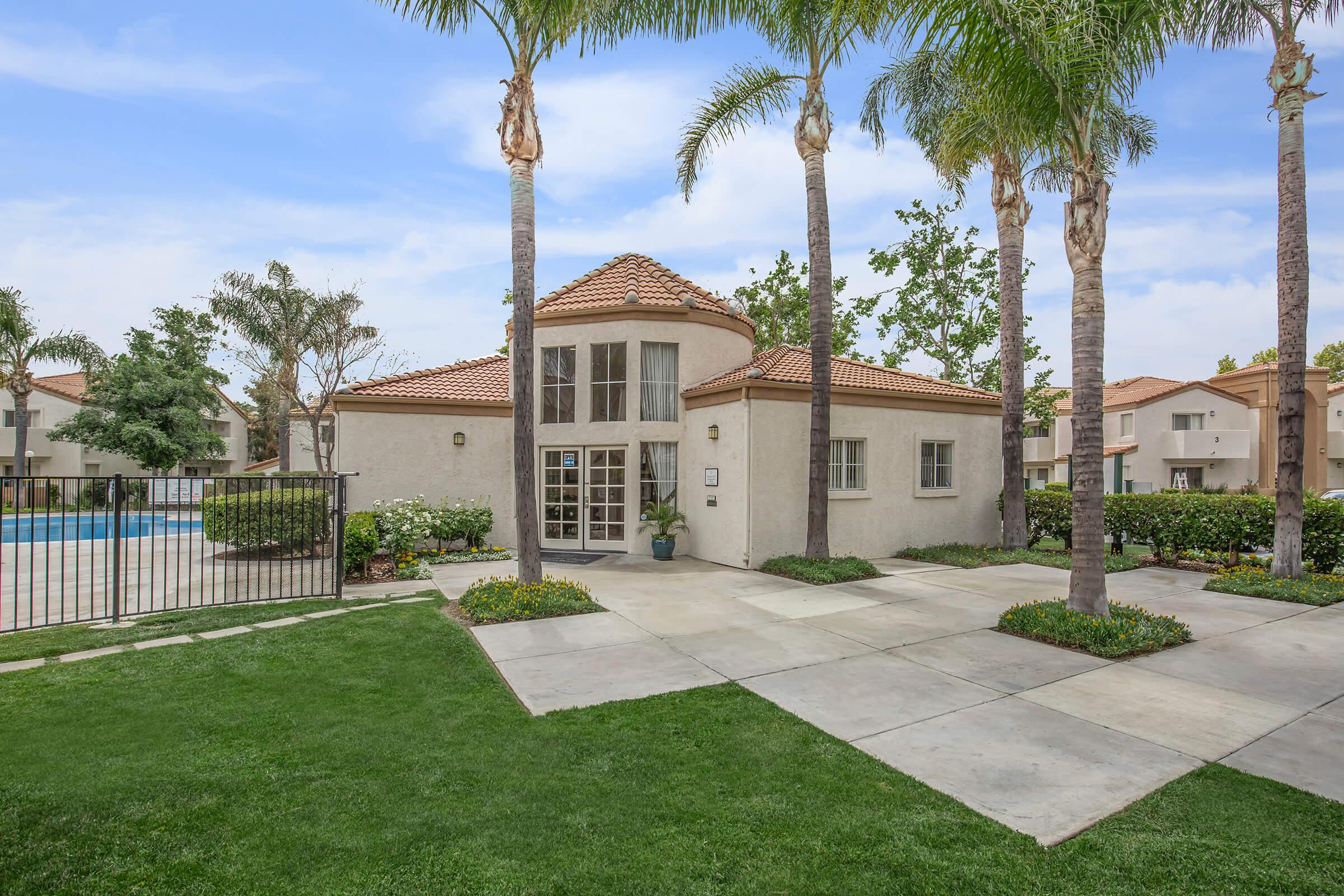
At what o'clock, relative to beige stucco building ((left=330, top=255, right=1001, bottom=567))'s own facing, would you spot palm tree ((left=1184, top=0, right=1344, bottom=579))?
The palm tree is roughly at 10 o'clock from the beige stucco building.

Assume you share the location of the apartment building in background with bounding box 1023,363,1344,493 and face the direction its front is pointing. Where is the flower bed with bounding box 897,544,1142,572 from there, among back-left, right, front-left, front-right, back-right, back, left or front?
front

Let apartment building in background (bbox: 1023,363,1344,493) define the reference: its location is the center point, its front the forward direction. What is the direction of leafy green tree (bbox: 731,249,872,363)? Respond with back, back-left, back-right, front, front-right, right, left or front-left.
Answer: front-right

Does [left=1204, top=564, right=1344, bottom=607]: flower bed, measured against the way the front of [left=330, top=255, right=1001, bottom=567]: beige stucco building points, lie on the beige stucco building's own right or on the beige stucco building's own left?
on the beige stucco building's own left

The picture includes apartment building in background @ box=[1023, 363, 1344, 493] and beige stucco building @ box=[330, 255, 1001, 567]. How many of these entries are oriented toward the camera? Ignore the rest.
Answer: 2

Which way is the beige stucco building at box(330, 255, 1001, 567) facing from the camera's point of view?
toward the camera

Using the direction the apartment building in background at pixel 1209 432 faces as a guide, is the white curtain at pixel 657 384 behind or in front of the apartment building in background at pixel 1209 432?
in front

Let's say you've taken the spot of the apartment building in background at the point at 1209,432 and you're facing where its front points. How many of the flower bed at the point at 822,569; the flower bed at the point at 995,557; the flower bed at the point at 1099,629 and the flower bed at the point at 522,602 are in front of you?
4

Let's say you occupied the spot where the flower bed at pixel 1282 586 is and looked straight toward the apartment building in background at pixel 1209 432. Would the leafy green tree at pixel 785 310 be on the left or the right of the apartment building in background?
left

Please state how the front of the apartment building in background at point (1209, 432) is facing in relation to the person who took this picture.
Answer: facing the viewer

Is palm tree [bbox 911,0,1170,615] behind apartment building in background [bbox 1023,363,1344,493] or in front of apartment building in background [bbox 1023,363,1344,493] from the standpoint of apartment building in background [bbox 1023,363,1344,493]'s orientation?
in front

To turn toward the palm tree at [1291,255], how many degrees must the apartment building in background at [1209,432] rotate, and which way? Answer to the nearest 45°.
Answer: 0° — it already faces it
